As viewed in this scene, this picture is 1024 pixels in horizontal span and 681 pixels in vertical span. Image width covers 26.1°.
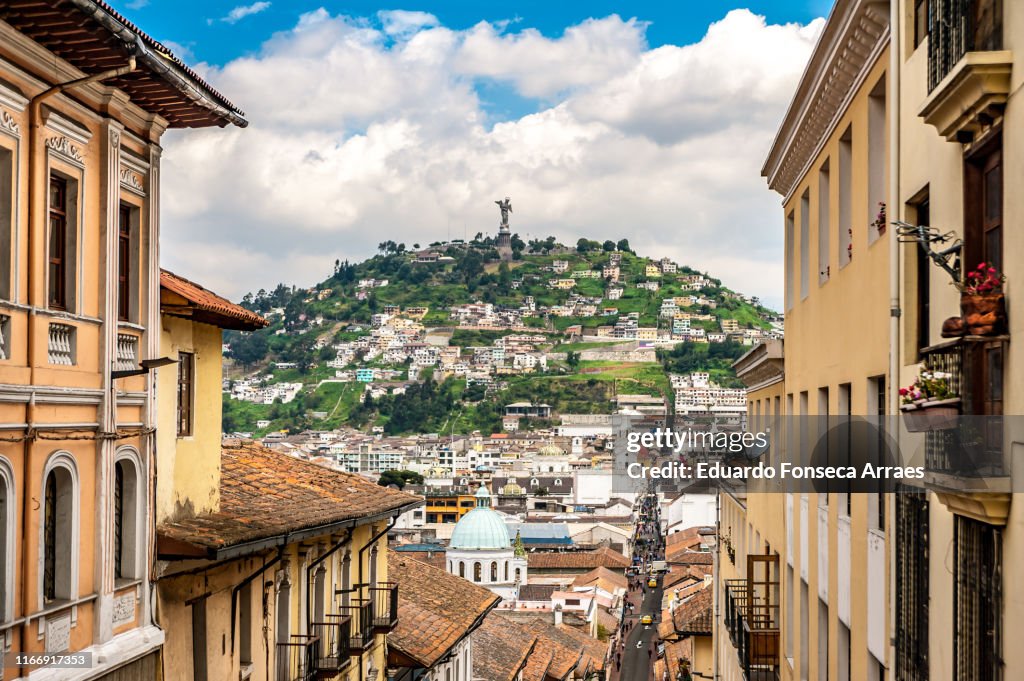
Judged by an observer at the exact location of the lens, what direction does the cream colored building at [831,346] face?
facing to the left of the viewer

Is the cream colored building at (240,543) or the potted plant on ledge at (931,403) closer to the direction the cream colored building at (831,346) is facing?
the cream colored building

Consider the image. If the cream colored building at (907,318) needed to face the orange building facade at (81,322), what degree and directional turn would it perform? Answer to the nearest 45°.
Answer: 0° — it already faces it

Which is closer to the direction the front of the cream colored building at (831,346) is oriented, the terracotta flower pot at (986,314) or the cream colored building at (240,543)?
the cream colored building

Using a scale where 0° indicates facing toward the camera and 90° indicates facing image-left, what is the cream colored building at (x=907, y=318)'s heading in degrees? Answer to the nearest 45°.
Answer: approximately 90°

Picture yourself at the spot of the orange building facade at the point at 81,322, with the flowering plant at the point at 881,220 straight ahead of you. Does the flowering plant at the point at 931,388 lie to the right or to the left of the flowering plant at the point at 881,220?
right

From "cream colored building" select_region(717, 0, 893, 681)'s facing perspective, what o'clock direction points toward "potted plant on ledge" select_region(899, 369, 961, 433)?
The potted plant on ledge is roughly at 9 o'clock from the cream colored building.

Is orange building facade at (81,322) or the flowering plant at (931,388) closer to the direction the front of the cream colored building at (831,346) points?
the orange building facade

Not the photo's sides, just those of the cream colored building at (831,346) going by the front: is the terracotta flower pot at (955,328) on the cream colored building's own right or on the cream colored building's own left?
on the cream colored building's own left
